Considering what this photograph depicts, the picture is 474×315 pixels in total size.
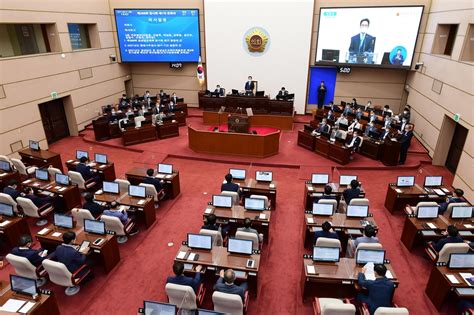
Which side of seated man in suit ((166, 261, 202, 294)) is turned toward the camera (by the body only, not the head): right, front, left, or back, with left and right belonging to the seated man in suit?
back

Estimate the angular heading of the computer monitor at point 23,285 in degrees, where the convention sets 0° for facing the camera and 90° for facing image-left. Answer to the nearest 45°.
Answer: approximately 45°

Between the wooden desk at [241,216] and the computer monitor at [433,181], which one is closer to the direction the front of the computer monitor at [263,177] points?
the wooden desk

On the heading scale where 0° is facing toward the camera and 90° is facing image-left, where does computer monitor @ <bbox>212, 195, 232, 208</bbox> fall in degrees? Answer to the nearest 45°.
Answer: approximately 0°

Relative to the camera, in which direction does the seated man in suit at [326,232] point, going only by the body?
away from the camera

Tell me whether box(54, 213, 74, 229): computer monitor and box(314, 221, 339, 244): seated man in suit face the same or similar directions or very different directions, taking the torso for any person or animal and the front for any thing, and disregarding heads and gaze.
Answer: very different directions

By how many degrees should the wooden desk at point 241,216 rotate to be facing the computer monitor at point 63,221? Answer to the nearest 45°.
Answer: approximately 90° to its right

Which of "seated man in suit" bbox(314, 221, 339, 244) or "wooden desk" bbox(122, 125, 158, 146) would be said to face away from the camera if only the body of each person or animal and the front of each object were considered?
the seated man in suit

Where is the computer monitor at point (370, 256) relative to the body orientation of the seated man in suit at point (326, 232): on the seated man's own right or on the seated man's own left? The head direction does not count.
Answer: on the seated man's own right
